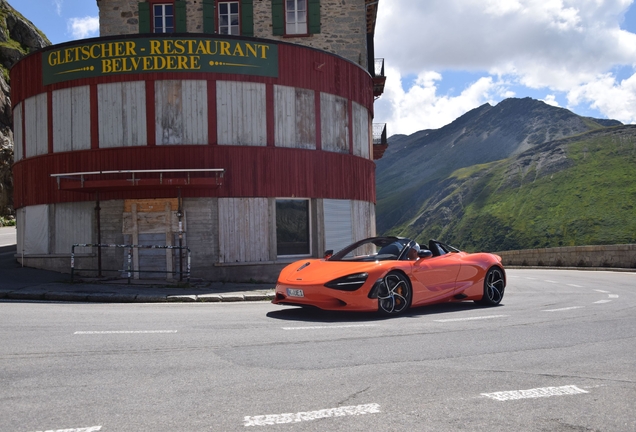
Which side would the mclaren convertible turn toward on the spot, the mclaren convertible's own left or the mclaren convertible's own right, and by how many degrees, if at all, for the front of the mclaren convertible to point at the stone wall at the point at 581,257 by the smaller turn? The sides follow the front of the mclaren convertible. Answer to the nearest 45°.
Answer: approximately 135° to the mclaren convertible's own right

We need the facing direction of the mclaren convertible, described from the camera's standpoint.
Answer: facing the viewer and to the left of the viewer
